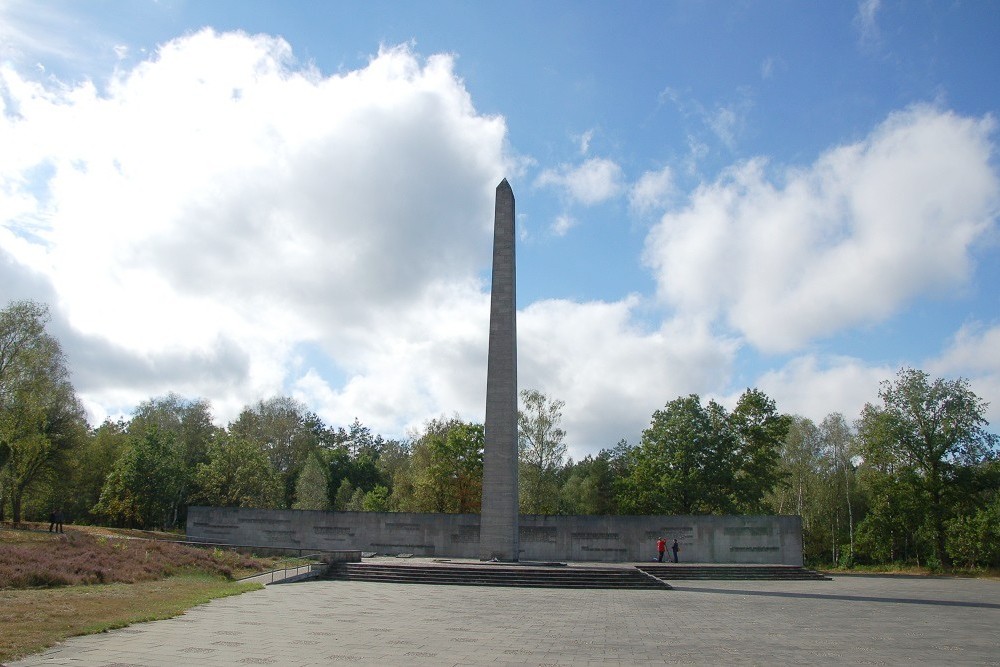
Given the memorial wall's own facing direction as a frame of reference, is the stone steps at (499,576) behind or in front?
in front

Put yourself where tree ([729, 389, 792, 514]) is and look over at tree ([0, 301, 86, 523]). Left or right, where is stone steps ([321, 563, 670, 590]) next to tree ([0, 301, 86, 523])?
left

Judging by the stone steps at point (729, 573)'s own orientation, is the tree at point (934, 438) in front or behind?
behind

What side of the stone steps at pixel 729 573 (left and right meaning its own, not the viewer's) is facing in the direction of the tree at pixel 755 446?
back

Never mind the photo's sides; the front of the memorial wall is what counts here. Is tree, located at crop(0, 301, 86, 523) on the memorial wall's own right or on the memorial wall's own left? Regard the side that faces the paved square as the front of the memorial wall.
on the memorial wall's own right

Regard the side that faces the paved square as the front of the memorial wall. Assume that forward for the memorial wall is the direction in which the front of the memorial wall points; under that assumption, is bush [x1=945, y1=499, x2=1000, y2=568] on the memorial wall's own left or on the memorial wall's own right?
on the memorial wall's own left

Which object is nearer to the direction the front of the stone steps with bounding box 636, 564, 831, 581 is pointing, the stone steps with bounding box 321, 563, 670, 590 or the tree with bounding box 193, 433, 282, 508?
the stone steps

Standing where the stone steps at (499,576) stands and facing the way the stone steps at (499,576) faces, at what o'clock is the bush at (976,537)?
The bush is roughly at 8 o'clock from the stone steps.

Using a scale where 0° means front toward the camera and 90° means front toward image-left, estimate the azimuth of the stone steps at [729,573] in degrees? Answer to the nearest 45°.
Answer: approximately 0°

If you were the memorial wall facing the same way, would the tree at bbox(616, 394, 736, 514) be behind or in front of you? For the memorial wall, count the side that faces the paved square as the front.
behind
